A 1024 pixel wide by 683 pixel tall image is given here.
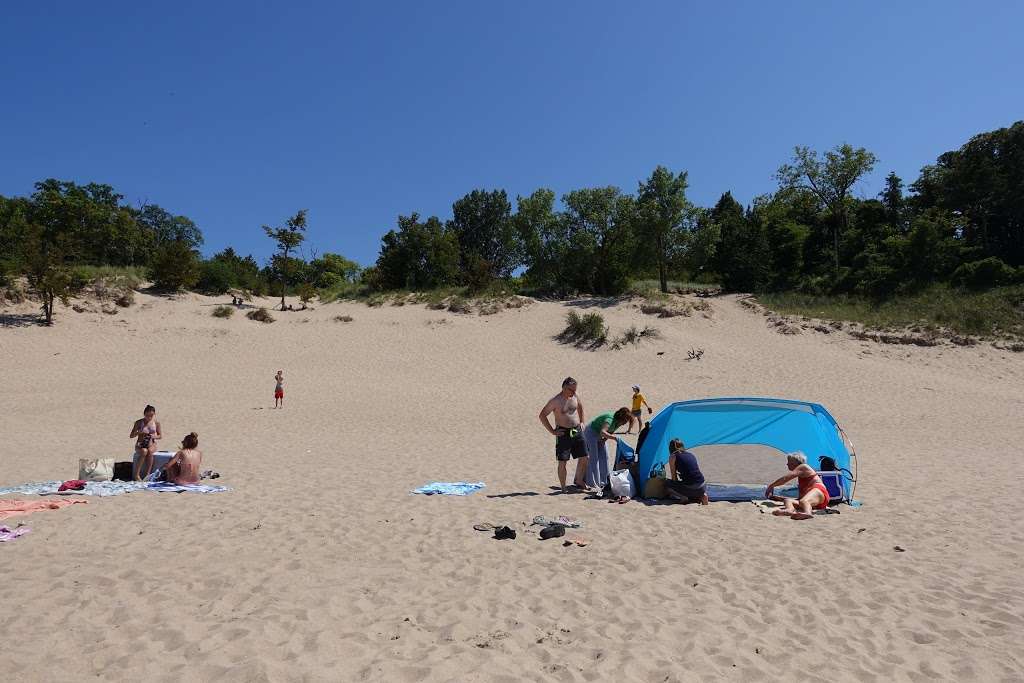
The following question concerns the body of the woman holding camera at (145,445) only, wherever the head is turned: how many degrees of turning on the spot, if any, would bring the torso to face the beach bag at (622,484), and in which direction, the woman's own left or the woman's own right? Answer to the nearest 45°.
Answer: approximately 45° to the woman's own left

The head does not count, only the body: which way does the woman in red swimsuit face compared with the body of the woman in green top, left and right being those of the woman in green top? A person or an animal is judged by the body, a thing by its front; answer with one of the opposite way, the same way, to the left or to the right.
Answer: the opposite way

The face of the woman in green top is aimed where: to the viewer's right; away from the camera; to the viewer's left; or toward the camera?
to the viewer's right

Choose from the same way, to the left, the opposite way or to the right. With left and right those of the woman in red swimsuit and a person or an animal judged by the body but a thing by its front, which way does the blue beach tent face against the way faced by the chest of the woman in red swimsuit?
to the left

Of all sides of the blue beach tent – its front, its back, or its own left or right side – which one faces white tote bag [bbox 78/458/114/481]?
right

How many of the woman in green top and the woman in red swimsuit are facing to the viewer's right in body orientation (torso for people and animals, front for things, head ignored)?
1

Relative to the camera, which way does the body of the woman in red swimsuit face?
to the viewer's left

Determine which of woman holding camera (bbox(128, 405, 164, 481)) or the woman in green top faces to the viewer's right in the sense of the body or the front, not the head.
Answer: the woman in green top

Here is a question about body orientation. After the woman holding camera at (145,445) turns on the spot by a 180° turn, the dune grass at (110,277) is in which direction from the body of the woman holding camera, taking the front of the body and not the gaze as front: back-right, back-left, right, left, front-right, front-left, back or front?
front

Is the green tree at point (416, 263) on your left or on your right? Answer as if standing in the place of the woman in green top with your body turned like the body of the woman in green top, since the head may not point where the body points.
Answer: on your left

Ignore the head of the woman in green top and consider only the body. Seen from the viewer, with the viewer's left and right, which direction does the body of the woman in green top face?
facing to the right of the viewer

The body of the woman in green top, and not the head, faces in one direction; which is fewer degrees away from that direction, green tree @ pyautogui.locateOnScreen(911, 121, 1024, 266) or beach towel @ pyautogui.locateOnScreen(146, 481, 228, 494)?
the green tree

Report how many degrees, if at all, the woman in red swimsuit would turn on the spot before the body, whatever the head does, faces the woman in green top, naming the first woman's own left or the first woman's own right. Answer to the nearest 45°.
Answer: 0° — they already face them
